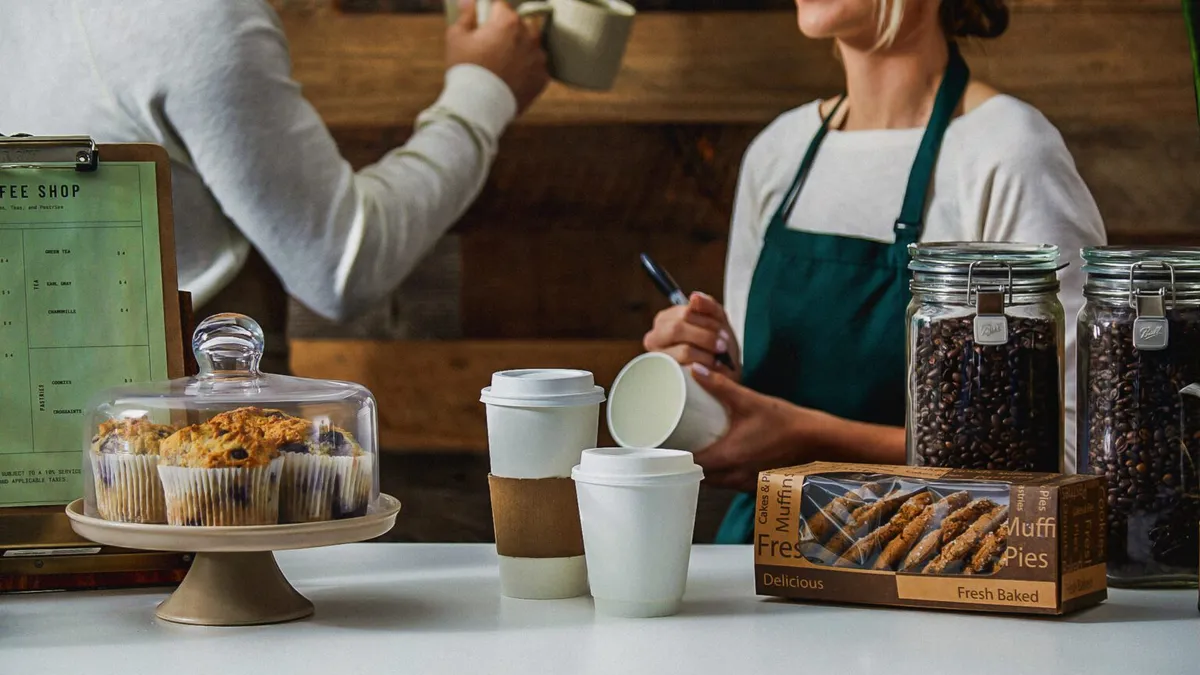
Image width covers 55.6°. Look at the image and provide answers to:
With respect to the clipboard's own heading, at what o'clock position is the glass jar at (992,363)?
The glass jar is roughly at 10 o'clock from the clipboard.

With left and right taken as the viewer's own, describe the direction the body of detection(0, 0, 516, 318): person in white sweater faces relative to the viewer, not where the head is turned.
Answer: facing away from the viewer and to the right of the viewer

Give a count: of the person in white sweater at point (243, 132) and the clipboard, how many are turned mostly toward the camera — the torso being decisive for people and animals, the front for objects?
1

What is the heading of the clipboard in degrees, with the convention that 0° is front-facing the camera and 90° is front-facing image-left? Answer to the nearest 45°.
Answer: approximately 0°

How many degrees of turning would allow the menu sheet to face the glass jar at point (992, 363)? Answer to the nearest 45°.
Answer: approximately 45° to its left

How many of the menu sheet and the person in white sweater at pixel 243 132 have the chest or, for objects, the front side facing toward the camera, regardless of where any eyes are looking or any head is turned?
1
